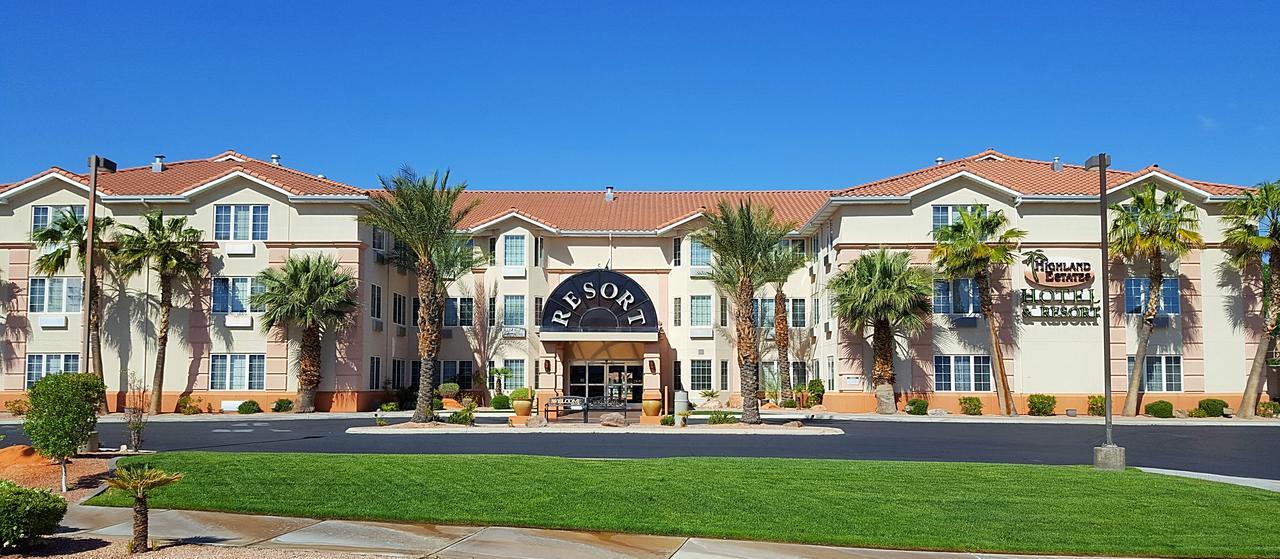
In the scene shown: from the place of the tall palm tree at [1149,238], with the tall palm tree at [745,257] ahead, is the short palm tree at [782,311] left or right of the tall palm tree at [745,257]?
right

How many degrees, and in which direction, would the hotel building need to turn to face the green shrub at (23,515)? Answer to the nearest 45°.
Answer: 0° — it already faces it

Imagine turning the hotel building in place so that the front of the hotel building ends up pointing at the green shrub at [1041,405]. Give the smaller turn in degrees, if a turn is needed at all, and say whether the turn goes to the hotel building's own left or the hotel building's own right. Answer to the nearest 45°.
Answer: approximately 90° to the hotel building's own left

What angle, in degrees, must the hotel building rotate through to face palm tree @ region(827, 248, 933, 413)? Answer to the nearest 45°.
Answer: approximately 90° to its left

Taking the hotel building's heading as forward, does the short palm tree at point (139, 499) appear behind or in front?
in front

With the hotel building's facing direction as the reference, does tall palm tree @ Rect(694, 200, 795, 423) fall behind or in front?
in front

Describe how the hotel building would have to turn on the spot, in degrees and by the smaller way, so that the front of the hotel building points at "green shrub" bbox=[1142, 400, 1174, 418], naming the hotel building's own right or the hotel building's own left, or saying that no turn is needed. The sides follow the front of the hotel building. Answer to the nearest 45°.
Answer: approximately 90° to the hotel building's own left

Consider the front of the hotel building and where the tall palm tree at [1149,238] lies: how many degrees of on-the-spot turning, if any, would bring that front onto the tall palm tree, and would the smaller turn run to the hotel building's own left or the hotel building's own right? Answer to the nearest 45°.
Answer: approximately 90° to the hotel building's own left

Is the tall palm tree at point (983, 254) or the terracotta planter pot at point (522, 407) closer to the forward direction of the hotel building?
the terracotta planter pot

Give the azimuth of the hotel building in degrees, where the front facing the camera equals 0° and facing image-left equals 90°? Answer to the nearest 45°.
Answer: approximately 0°
